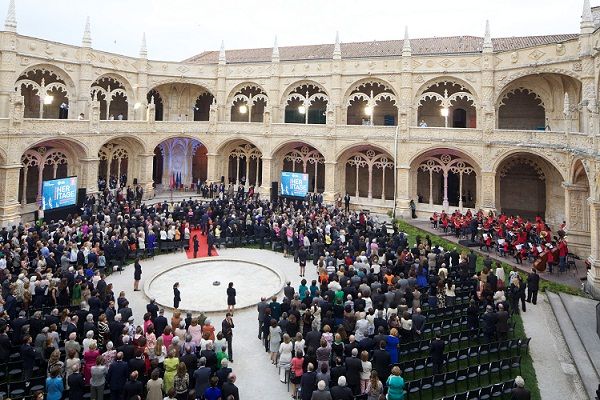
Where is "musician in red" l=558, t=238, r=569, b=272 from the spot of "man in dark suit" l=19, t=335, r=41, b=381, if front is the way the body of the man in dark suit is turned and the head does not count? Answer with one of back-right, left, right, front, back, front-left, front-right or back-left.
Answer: front-right

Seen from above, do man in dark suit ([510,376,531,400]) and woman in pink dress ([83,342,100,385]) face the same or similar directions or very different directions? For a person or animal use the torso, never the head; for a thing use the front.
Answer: same or similar directions

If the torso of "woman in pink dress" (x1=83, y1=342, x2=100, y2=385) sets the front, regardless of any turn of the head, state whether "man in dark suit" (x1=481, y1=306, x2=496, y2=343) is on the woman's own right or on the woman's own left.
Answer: on the woman's own right

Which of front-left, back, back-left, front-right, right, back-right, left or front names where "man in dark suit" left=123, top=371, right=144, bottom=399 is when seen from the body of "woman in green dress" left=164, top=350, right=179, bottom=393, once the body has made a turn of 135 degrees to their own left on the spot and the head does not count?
front

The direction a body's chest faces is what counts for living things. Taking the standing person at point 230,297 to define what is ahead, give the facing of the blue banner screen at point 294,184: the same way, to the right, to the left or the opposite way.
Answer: the opposite way

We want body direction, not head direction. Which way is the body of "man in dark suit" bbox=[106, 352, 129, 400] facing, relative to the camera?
away from the camera

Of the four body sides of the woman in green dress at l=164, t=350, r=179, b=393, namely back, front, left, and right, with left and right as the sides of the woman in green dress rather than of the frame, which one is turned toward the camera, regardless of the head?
back

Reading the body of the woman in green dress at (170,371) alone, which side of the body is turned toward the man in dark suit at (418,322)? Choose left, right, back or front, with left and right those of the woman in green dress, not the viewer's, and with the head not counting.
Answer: right

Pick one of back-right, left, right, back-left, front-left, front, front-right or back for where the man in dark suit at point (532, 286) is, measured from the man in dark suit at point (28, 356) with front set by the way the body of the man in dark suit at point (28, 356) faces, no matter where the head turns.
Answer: front-right

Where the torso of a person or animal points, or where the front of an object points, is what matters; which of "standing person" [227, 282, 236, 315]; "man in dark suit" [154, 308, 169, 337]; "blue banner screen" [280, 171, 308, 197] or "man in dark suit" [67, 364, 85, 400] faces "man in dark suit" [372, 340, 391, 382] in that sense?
the blue banner screen

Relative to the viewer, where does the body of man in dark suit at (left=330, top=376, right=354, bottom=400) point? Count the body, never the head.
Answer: away from the camera

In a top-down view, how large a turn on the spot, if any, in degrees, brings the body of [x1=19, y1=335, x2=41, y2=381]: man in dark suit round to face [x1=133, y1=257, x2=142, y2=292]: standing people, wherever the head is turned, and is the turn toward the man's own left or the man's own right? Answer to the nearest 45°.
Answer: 0° — they already face them

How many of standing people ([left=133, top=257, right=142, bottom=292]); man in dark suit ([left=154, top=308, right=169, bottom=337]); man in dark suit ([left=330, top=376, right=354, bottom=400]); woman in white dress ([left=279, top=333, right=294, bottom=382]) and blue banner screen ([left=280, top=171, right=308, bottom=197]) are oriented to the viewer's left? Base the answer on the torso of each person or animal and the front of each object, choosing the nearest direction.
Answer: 0

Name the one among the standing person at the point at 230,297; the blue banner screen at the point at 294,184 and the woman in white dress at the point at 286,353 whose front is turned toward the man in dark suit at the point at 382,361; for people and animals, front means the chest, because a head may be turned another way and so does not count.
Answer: the blue banner screen

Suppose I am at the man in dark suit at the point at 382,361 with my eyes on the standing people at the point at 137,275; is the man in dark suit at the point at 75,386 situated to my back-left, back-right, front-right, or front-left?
front-left

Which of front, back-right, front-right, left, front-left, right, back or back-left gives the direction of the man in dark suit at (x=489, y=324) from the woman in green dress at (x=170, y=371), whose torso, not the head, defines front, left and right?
right

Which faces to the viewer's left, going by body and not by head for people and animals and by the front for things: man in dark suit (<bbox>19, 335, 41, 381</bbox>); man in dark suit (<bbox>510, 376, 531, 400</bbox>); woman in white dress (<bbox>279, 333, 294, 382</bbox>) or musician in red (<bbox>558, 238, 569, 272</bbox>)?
the musician in red

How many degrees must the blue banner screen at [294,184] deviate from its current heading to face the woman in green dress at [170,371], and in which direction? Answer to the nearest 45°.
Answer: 0° — it already faces them

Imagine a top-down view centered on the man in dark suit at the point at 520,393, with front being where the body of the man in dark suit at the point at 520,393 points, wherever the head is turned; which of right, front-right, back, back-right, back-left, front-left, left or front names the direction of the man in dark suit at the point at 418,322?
front-left

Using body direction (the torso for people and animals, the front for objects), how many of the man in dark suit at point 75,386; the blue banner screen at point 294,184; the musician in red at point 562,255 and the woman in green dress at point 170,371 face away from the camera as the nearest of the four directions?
2
